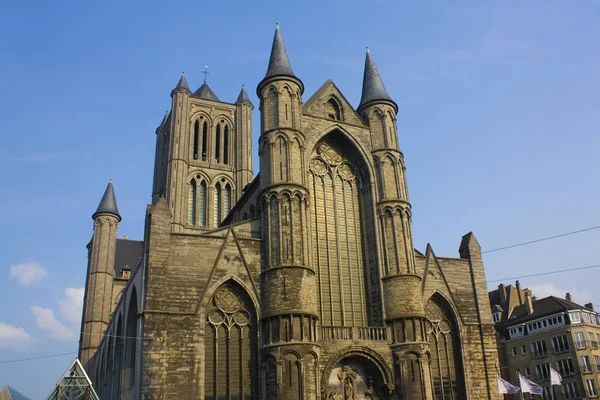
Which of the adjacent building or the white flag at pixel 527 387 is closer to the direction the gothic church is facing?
the white flag

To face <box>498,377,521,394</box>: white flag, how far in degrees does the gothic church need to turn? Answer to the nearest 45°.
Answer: approximately 45° to its left

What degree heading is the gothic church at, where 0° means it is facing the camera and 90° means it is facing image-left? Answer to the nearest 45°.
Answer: approximately 315°

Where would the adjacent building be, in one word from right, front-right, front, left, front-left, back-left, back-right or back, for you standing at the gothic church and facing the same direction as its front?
left
